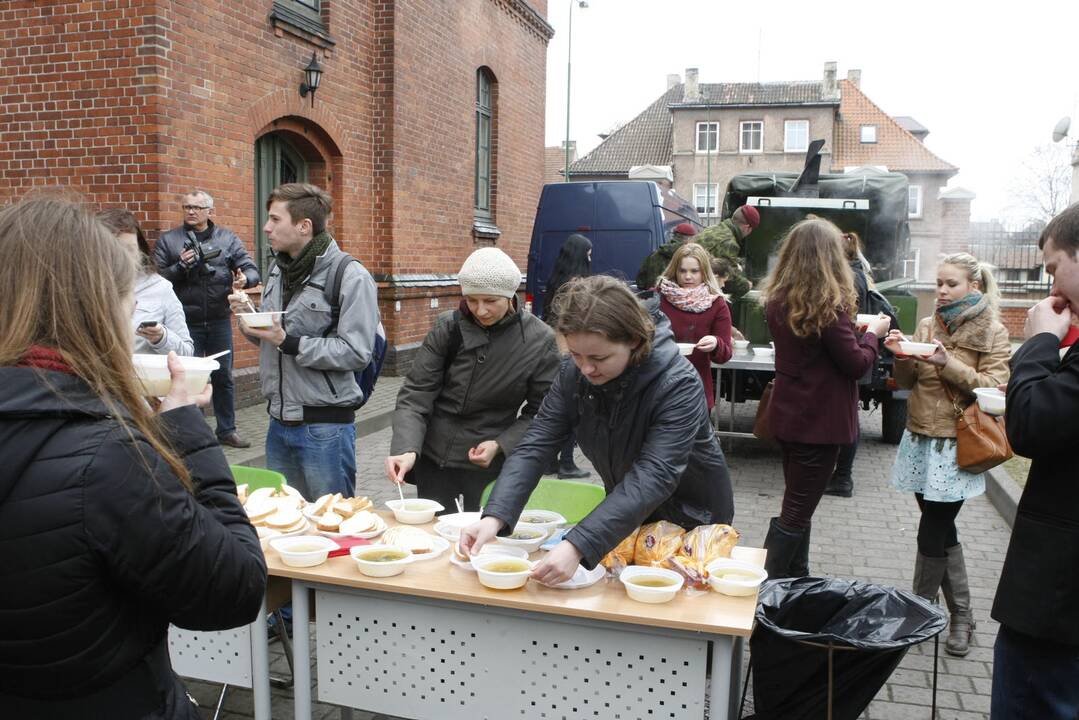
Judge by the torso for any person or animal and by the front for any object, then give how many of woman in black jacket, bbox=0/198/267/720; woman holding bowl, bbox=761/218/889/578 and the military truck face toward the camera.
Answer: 0

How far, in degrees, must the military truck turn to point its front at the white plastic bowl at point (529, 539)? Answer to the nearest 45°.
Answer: approximately 180°

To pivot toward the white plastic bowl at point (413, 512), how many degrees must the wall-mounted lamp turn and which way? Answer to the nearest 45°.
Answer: approximately 45° to its right

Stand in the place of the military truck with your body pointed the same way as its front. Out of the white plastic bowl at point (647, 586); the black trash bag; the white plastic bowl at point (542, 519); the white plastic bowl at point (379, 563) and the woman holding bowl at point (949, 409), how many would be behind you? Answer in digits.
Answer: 5

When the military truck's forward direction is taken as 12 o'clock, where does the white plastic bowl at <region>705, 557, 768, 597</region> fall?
The white plastic bowl is roughly at 6 o'clock from the military truck.

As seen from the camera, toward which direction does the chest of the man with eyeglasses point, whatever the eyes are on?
toward the camera

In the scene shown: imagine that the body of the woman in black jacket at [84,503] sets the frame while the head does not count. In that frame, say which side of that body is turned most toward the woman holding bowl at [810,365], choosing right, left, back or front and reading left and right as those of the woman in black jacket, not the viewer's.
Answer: front

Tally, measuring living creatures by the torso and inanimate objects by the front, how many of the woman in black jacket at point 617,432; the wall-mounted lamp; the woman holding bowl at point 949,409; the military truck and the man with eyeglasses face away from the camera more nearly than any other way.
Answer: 1

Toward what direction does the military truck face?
away from the camera

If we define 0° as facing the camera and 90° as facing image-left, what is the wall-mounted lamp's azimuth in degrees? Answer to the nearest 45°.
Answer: approximately 315°

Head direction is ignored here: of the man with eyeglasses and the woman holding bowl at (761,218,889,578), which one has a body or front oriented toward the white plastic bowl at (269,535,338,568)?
the man with eyeglasses

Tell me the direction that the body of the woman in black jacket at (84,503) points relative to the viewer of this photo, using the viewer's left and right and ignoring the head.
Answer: facing away from the viewer and to the right of the viewer

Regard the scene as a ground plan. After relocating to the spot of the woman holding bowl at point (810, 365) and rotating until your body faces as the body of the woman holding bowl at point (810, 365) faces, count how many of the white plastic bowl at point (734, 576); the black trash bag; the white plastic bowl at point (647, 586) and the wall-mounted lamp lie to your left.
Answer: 1

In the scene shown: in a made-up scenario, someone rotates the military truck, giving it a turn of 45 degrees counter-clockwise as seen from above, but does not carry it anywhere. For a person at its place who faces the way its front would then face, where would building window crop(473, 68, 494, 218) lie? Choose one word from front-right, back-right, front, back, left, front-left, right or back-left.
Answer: front

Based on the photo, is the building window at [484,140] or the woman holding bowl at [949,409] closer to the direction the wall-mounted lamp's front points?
the woman holding bowl

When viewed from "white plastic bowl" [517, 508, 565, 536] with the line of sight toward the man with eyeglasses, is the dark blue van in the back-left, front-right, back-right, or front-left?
front-right

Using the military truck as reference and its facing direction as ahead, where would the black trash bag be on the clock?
The black trash bag is roughly at 6 o'clock from the military truck.
